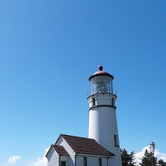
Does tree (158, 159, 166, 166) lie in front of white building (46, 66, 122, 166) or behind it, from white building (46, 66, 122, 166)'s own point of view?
behind

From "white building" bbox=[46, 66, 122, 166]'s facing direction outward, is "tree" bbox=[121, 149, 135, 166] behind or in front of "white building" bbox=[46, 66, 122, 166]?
behind

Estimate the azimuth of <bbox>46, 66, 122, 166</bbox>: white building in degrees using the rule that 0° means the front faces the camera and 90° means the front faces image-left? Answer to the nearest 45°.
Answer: approximately 45°

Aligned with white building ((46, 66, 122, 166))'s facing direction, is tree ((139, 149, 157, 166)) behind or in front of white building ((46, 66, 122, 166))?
behind
